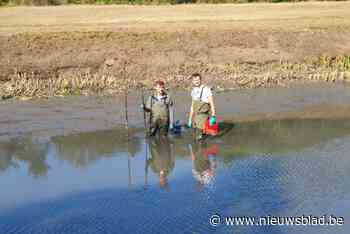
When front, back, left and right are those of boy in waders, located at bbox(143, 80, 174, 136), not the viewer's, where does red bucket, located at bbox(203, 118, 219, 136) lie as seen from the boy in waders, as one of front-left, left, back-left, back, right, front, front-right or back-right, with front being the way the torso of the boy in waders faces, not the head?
left

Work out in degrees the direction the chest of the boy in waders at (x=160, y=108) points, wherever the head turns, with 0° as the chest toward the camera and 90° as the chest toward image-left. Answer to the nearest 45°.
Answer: approximately 0°

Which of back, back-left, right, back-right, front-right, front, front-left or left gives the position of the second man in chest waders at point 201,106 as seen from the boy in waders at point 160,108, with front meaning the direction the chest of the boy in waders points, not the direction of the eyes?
left
